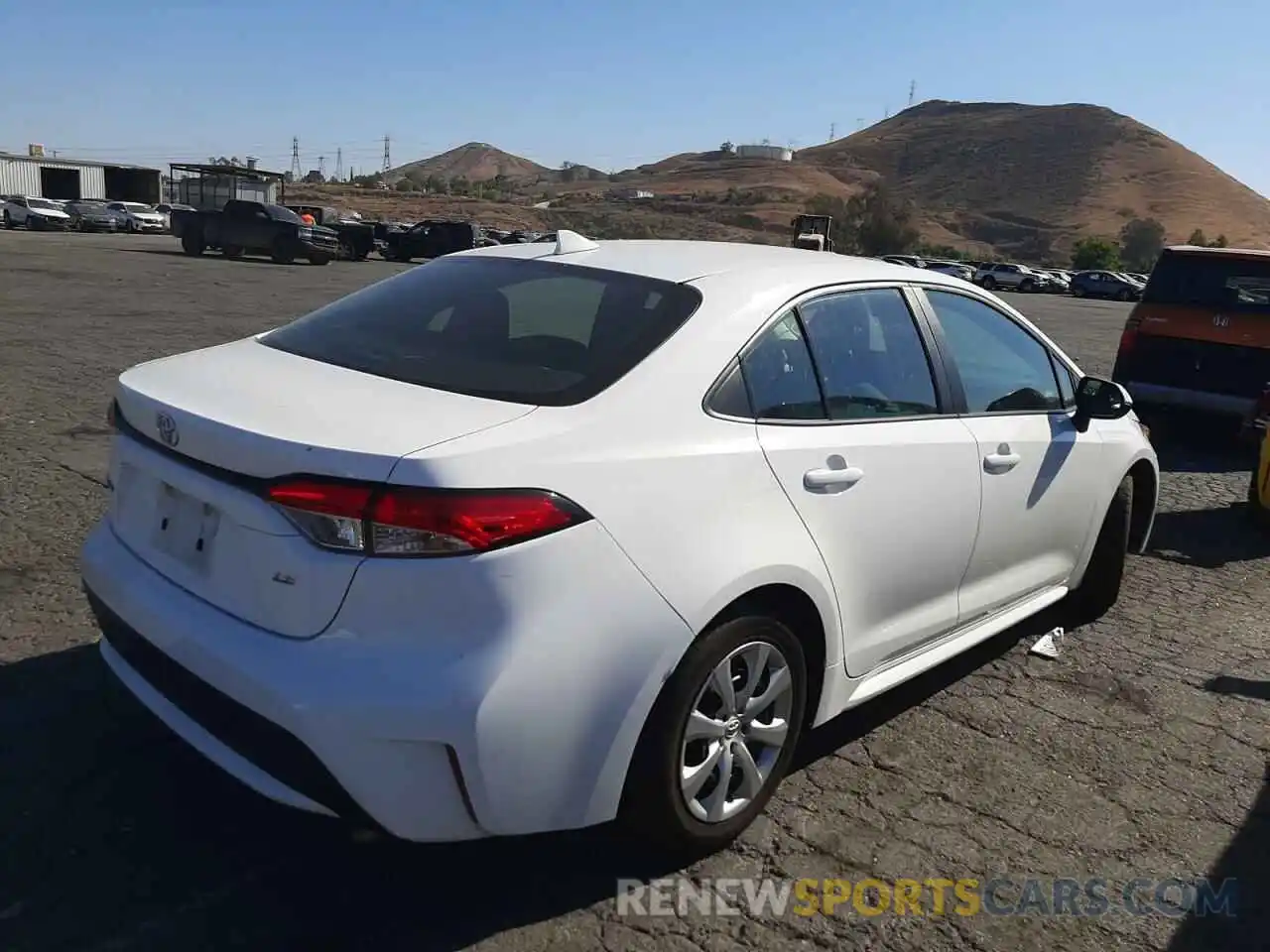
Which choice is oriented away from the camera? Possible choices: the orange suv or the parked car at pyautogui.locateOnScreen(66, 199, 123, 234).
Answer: the orange suv

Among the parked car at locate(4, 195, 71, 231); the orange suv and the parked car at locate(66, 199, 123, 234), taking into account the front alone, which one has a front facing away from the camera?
the orange suv

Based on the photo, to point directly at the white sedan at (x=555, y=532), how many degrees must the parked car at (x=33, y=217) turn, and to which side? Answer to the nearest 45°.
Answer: approximately 45° to its right

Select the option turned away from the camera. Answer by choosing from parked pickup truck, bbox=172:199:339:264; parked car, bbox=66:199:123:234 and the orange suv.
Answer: the orange suv

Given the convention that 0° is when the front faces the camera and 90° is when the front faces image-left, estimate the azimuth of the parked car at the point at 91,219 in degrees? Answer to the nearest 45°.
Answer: approximately 315°

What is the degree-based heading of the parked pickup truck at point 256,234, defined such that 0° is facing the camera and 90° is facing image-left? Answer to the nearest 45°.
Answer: approximately 315°

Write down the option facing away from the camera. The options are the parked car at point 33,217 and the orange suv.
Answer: the orange suv

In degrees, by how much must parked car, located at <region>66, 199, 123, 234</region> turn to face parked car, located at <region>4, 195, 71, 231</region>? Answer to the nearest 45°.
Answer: approximately 135° to its right

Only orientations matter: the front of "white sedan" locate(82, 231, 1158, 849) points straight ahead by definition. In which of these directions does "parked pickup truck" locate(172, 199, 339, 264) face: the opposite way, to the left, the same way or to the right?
to the right

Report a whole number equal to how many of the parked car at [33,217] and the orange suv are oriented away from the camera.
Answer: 1

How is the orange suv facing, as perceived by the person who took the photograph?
facing away from the viewer

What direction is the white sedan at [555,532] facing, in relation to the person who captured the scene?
facing away from the viewer and to the right of the viewer
